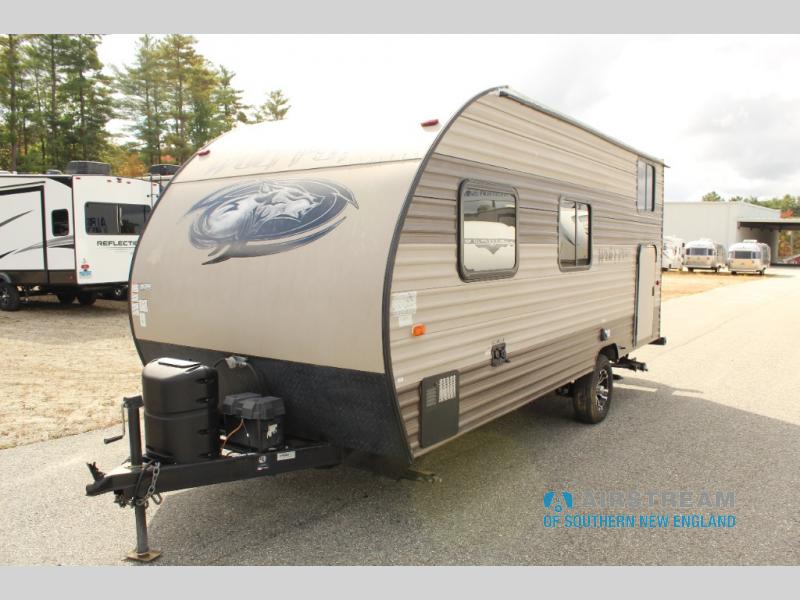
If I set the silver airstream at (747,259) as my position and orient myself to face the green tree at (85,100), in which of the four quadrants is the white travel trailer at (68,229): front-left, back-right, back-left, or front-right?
front-left

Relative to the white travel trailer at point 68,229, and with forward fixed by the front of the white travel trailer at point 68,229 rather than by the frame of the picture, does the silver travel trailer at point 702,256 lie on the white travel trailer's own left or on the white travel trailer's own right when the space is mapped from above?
on the white travel trailer's own right

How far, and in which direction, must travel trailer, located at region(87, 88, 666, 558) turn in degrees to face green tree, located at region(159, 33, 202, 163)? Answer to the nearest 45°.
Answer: approximately 135° to its right

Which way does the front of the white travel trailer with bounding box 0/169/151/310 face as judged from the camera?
facing away from the viewer and to the left of the viewer

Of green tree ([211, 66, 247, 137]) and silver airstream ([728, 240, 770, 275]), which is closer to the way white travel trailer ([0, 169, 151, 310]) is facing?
the green tree

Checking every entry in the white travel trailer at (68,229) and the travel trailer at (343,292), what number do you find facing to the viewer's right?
0

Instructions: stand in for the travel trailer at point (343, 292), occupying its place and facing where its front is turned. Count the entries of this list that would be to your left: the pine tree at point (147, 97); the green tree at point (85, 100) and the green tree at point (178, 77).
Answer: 0

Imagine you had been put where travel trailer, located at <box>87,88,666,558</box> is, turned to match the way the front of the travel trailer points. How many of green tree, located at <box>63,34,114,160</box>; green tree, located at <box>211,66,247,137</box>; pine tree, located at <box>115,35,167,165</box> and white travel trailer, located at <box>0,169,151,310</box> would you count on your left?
0

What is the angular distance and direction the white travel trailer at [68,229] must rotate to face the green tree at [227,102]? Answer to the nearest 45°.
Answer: approximately 45° to its right

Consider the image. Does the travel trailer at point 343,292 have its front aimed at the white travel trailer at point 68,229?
no

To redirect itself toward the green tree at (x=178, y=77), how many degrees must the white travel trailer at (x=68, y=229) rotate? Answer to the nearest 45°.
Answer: approximately 45° to its right

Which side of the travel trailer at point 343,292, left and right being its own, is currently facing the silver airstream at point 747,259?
back

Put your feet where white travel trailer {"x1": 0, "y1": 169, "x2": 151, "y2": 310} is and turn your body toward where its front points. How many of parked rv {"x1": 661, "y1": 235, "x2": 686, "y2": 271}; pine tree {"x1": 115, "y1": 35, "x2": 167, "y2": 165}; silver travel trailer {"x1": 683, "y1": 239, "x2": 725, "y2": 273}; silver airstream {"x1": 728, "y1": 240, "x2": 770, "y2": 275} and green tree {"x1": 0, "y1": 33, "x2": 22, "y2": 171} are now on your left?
0

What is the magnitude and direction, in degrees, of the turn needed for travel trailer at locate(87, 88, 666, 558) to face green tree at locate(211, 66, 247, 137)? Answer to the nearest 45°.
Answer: approximately 135° to its right

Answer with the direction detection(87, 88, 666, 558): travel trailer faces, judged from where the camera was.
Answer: facing the viewer and to the left of the viewer

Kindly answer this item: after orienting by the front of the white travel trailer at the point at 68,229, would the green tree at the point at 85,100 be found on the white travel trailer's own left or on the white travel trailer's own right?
on the white travel trailer's own right
